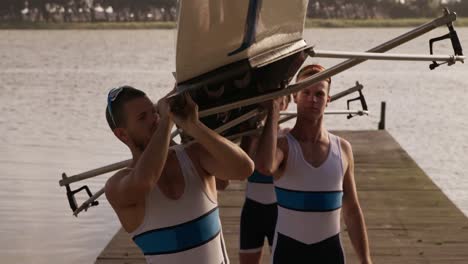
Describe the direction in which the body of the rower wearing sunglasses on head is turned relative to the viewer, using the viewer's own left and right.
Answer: facing the viewer and to the right of the viewer

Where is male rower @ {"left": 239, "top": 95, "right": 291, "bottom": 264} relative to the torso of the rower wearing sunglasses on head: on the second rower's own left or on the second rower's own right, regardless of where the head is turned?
on the second rower's own left

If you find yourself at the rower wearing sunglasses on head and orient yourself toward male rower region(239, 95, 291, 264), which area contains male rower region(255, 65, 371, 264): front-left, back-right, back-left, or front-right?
front-right

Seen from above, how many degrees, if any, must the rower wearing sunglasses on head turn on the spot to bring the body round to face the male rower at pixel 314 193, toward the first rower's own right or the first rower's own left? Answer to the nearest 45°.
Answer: approximately 90° to the first rower's own left
